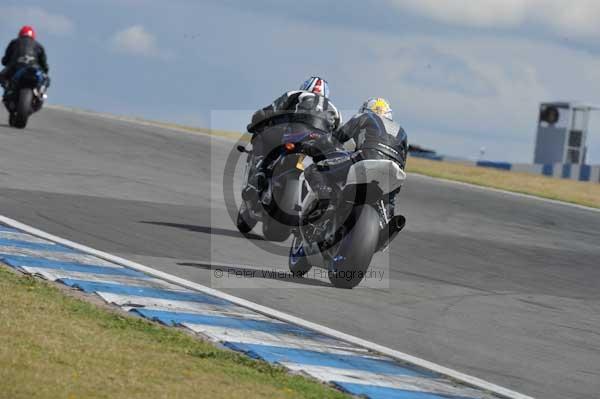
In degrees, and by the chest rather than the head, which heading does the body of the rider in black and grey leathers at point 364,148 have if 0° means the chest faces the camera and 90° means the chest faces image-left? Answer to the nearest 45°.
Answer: approximately 135°

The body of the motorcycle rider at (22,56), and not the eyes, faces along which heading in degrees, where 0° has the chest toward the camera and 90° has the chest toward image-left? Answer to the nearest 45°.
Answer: approximately 180°

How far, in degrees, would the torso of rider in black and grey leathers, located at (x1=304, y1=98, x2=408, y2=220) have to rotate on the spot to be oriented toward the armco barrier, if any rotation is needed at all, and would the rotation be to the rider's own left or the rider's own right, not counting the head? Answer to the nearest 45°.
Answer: approximately 45° to the rider's own right

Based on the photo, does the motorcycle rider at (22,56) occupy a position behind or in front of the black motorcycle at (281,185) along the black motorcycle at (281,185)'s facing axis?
in front

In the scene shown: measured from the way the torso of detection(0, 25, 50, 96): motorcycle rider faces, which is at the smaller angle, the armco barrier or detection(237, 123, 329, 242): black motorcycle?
the armco barrier

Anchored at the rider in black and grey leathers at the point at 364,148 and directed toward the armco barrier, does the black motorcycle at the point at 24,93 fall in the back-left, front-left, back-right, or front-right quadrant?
front-left

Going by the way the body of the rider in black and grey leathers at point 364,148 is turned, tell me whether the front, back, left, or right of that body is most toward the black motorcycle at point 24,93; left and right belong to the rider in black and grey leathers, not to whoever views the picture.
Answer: front

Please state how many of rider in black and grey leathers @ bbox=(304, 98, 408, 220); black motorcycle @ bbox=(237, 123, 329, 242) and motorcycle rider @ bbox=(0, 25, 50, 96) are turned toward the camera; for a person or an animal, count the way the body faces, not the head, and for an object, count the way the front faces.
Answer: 0

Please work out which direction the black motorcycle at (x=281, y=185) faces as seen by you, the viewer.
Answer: facing away from the viewer and to the left of the viewer

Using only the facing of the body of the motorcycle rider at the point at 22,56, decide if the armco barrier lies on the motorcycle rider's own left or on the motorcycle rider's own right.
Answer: on the motorcycle rider's own right

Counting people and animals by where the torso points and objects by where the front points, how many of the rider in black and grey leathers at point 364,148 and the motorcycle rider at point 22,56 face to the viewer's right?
0
